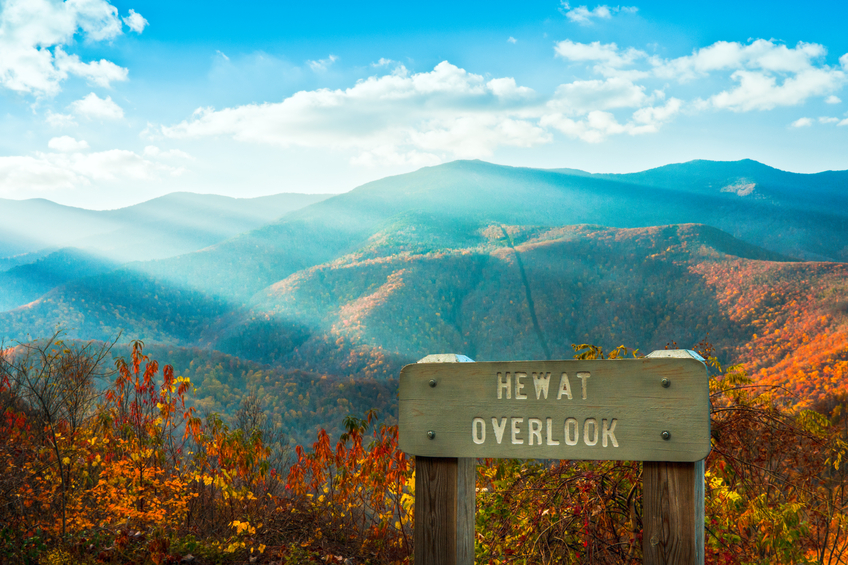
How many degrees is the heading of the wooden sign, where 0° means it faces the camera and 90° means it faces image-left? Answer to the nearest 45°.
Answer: approximately 0°
